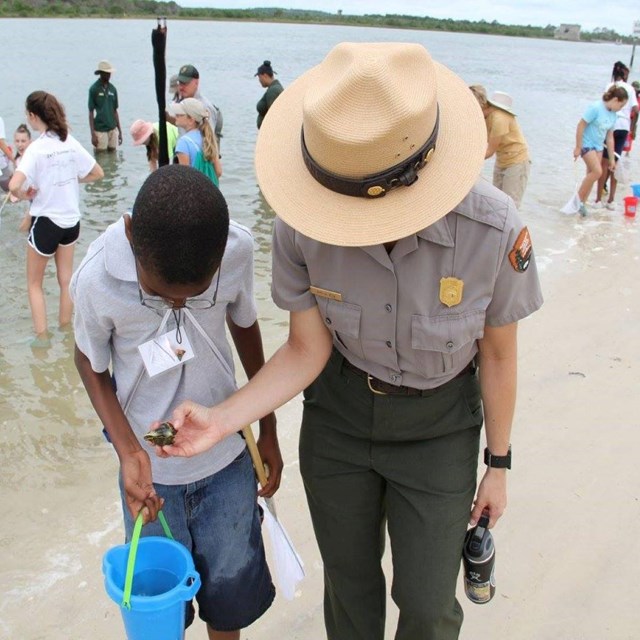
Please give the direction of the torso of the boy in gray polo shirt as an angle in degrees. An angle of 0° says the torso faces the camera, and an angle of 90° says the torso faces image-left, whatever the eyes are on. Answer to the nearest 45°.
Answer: approximately 0°

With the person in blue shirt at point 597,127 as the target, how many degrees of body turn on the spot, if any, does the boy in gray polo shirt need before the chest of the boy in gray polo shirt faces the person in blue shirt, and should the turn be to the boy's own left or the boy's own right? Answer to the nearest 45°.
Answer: approximately 135° to the boy's own left

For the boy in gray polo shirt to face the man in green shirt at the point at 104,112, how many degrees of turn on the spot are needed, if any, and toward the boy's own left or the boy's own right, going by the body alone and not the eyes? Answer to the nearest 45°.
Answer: approximately 180°

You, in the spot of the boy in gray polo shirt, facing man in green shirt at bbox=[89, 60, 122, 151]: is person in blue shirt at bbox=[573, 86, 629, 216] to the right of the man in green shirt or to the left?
right

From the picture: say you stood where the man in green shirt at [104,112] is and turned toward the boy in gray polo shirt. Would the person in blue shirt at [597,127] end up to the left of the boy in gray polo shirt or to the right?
left
